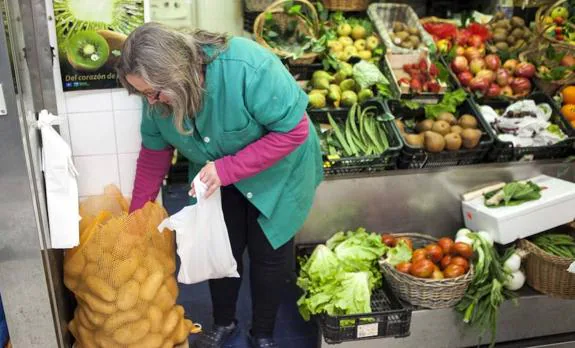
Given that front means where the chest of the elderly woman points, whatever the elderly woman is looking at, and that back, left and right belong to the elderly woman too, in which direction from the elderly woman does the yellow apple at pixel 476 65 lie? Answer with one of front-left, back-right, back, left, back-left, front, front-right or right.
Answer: back

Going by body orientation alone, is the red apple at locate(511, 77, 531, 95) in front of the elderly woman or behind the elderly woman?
behind

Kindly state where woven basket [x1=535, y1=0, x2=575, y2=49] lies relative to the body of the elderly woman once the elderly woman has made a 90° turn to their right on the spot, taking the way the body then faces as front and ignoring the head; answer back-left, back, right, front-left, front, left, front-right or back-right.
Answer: right

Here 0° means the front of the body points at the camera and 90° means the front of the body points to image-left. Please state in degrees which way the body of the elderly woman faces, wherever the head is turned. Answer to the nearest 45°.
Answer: approximately 45°

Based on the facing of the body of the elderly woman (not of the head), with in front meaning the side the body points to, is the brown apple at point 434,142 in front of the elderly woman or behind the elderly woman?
behind

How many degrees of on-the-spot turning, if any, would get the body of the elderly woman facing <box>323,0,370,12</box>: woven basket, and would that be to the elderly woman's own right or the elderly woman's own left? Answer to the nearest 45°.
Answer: approximately 135° to the elderly woman's own right

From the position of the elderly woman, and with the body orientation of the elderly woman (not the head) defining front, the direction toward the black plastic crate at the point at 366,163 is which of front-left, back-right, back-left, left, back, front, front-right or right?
back

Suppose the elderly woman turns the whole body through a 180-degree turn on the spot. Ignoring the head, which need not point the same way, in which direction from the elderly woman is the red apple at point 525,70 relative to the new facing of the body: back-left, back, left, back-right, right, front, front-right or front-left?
front

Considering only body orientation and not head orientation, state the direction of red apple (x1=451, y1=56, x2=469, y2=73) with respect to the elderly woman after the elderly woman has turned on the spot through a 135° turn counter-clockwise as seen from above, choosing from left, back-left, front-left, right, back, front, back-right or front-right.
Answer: front-left

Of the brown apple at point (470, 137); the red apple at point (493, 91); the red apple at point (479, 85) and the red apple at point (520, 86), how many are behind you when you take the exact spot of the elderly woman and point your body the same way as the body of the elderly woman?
4

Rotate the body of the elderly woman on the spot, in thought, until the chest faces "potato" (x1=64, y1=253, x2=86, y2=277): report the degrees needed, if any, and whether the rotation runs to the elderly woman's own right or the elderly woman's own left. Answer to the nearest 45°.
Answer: approximately 45° to the elderly woman's own right
